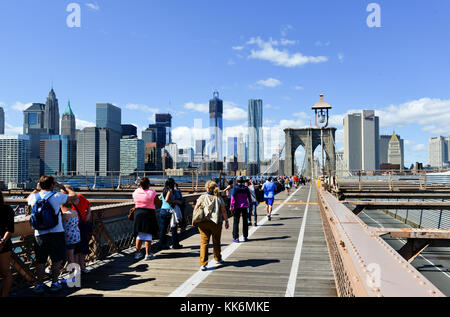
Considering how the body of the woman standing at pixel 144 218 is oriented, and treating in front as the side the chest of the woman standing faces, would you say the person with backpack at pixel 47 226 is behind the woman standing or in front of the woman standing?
behind

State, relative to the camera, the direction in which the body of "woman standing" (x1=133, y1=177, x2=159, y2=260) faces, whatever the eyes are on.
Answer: away from the camera

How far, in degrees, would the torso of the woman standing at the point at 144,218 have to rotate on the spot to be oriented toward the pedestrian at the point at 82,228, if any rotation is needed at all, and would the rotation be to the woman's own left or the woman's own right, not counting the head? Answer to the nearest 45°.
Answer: approximately 135° to the woman's own left

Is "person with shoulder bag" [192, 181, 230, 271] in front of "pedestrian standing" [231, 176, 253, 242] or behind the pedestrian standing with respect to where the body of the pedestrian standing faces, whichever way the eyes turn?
behind

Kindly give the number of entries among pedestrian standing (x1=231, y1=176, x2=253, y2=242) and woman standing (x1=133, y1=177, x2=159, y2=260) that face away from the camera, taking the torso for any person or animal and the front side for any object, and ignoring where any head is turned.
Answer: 2

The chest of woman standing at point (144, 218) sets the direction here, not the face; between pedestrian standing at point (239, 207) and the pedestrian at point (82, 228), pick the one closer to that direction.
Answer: the pedestrian standing

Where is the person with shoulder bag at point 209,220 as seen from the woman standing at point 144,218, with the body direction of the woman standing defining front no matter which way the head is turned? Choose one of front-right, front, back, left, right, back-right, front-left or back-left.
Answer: back-right

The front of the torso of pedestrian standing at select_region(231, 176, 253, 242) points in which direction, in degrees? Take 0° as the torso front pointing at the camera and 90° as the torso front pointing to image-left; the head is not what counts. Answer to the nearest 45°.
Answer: approximately 180°

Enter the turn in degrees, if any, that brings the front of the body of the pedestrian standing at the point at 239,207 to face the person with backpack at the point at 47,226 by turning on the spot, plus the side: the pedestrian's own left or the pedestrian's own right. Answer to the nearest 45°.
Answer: approximately 135° to the pedestrian's own left
